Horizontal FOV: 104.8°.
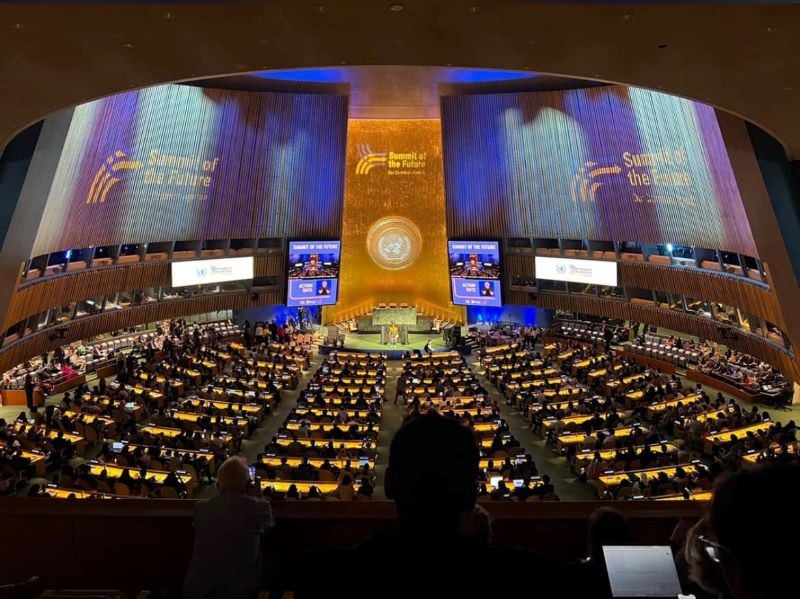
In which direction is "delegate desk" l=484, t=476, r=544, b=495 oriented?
away from the camera

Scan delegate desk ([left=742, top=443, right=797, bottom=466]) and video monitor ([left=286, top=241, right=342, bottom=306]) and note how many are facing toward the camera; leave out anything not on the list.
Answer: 1

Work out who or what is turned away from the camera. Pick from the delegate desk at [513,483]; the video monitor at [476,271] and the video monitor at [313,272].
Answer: the delegate desk

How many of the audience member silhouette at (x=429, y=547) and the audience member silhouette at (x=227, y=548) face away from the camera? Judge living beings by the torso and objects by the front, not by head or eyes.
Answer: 2

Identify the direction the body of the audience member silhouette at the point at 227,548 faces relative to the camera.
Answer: away from the camera

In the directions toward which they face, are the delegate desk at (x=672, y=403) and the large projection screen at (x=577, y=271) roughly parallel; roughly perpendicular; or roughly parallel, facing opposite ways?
roughly perpendicular

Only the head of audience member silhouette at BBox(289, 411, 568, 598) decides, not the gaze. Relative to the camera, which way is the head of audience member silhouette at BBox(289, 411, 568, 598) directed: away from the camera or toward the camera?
away from the camera

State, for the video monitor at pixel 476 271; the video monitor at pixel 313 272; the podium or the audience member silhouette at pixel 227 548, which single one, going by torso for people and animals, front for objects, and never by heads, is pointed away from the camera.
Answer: the audience member silhouette

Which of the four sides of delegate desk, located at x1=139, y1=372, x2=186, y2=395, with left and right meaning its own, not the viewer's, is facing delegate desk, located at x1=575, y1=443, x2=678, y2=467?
right

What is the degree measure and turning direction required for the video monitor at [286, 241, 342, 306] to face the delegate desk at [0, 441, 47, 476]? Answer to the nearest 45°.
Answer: approximately 45° to its right
